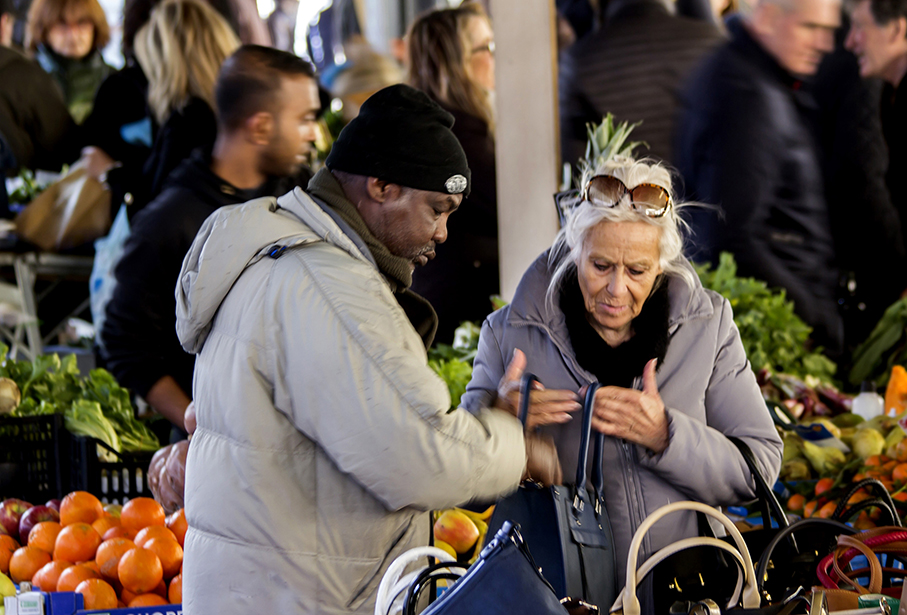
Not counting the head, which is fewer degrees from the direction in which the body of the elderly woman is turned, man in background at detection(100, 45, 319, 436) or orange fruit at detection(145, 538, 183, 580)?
the orange fruit

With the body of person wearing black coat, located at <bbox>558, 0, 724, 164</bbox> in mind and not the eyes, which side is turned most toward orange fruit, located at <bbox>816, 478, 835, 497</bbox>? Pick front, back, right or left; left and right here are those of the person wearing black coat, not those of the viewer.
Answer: back

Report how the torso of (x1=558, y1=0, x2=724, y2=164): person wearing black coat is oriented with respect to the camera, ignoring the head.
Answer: away from the camera

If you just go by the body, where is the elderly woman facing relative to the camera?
toward the camera

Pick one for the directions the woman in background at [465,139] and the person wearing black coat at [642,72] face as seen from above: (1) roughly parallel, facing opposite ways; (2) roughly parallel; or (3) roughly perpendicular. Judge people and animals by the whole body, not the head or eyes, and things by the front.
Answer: roughly perpendicular

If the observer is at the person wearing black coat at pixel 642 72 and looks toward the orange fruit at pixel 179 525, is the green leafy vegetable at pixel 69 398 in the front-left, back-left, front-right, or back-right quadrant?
front-right

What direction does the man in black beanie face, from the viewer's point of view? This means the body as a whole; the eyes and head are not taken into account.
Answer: to the viewer's right

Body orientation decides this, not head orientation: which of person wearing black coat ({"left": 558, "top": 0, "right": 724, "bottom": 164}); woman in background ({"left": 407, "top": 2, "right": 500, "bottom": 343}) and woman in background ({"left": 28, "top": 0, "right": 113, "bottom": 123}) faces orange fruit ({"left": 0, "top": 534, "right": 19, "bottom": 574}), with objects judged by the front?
woman in background ({"left": 28, "top": 0, "right": 113, "bottom": 123})

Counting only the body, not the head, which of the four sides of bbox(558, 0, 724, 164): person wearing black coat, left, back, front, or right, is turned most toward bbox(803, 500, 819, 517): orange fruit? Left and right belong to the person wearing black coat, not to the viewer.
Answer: back

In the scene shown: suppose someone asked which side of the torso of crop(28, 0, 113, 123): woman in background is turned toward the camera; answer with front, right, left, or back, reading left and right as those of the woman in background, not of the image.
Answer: front

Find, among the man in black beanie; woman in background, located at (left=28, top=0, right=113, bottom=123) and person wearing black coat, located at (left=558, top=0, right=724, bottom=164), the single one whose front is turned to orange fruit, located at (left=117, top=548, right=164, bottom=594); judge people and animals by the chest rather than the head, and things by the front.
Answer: the woman in background

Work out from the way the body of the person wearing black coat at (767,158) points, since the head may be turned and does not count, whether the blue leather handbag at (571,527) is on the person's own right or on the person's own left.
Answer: on the person's own right
